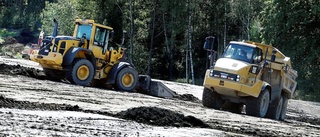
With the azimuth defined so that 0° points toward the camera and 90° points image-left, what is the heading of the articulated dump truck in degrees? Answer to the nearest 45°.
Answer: approximately 45°

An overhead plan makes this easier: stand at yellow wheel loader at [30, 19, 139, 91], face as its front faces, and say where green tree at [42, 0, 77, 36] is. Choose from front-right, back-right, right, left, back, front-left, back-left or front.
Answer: front-left

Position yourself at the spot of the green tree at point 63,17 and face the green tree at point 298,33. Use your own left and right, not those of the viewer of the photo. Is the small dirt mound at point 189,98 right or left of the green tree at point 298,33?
right

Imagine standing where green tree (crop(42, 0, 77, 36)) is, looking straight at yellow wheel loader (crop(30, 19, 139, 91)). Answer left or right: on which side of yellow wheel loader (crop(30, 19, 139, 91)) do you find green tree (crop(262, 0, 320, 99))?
left

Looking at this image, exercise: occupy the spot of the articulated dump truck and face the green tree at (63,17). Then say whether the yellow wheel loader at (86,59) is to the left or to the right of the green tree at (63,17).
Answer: left
